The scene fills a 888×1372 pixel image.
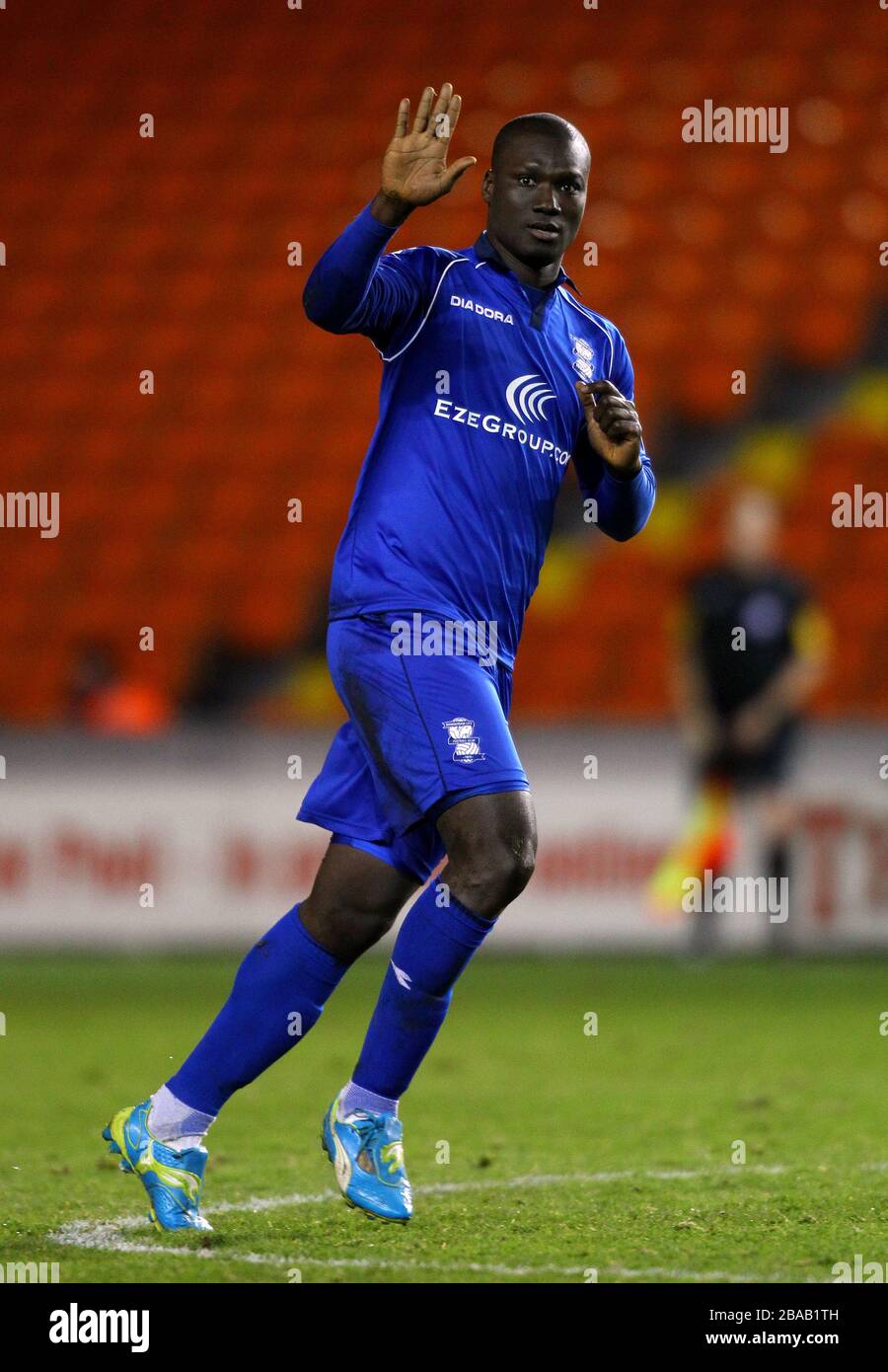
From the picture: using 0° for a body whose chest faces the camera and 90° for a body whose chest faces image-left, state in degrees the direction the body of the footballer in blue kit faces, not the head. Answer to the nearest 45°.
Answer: approximately 315°

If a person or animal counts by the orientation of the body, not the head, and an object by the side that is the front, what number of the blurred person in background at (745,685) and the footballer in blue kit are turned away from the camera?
0

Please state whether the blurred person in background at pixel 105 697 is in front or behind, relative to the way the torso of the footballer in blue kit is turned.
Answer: behind

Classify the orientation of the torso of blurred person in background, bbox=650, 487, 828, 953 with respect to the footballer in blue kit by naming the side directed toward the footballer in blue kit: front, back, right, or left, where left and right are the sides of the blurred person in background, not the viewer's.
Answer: front

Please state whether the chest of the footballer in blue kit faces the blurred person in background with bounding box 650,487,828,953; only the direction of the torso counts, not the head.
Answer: no

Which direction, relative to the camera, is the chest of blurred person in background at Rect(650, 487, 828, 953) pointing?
toward the camera

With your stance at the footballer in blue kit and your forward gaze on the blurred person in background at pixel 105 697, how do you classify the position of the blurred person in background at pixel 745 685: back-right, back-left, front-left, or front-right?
front-right

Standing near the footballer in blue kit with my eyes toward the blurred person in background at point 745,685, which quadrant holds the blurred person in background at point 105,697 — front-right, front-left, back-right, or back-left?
front-left

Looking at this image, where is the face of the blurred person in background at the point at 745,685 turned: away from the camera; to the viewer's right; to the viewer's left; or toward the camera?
toward the camera

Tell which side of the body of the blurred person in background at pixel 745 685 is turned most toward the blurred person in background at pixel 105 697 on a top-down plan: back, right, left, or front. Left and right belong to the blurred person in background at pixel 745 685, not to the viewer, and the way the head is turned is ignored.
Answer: right

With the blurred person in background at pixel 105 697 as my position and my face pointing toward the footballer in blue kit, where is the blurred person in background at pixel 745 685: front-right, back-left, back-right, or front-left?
front-left

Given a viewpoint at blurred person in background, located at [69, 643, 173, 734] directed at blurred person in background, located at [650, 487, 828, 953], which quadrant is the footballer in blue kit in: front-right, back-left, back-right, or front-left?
front-right
